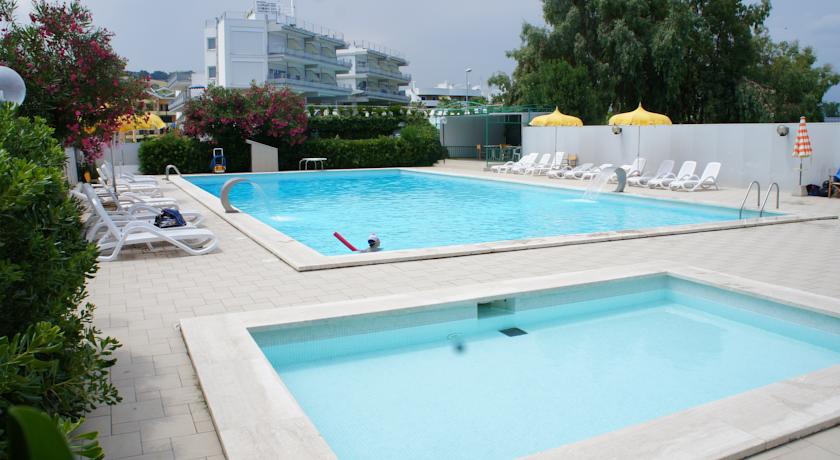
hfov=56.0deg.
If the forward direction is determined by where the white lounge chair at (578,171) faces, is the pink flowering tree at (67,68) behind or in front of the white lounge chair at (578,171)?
in front

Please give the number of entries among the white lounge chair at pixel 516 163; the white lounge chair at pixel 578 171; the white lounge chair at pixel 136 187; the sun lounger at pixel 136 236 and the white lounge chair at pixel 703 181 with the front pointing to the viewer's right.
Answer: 2

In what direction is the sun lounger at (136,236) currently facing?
to the viewer's right

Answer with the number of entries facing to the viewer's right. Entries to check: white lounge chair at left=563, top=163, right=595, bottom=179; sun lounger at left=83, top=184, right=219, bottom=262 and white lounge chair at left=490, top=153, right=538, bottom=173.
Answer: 1

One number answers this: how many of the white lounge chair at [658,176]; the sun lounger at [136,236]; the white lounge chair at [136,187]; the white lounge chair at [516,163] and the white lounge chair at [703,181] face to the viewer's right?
2

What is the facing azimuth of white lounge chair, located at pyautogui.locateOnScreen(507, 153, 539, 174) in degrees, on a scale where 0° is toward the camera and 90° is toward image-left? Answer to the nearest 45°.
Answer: approximately 45°

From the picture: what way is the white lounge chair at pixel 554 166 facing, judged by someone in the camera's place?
facing the viewer and to the left of the viewer

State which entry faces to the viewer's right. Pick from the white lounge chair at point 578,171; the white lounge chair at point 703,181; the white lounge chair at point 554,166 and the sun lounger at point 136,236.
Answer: the sun lounger

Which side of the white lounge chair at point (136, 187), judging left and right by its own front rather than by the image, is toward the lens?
right

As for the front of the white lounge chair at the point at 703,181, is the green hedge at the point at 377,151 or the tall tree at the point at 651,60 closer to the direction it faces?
the green hedge
